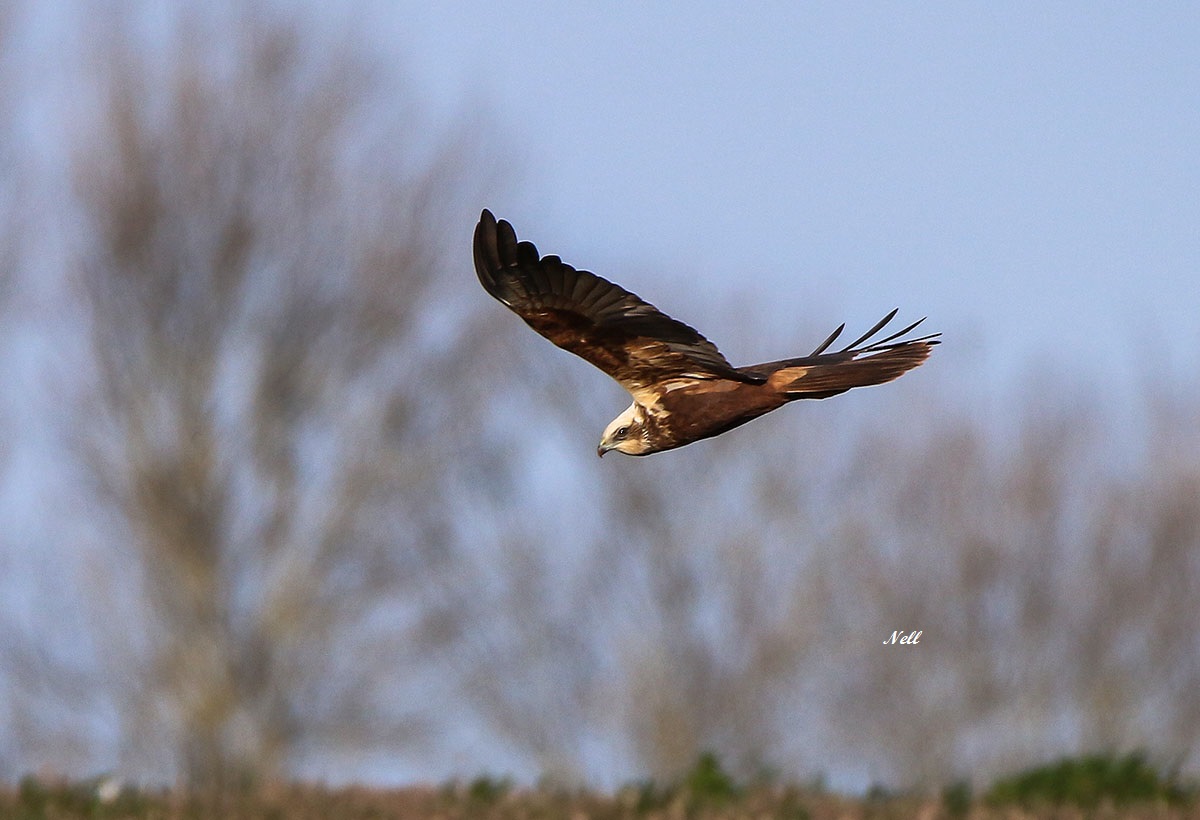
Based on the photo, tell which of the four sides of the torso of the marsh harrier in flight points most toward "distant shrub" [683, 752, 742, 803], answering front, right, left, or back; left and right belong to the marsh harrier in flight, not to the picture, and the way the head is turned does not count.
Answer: right

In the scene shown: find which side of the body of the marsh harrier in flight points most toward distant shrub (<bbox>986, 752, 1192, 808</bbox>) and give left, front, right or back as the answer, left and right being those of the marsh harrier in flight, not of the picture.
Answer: right

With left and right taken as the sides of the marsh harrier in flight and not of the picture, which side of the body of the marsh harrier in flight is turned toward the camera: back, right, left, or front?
left

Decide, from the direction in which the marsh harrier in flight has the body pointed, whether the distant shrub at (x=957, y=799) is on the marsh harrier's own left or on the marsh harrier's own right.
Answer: on the marsh harrier's own right

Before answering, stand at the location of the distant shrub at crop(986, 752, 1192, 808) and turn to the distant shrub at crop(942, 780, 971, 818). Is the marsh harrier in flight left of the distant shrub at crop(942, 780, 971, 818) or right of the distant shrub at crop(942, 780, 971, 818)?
left
